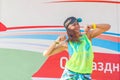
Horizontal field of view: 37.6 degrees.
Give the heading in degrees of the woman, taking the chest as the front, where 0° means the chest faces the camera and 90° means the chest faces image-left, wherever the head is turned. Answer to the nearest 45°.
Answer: approximately 0°
